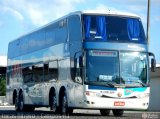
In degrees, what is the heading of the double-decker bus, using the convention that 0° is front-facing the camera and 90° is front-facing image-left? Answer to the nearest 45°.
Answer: approximately 315°
